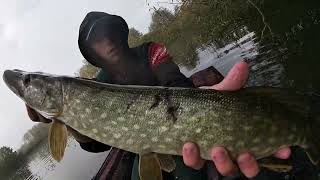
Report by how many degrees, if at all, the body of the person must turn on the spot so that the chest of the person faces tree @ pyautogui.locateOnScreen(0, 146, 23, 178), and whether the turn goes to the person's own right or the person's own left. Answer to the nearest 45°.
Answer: approximately 135° to the person's own right

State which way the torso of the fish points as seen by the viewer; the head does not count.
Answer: to the viewer's left

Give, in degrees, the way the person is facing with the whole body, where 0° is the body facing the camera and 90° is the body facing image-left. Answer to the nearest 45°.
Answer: approximately 0°

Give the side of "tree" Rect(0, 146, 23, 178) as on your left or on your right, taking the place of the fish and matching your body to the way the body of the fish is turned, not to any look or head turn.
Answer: on your right
